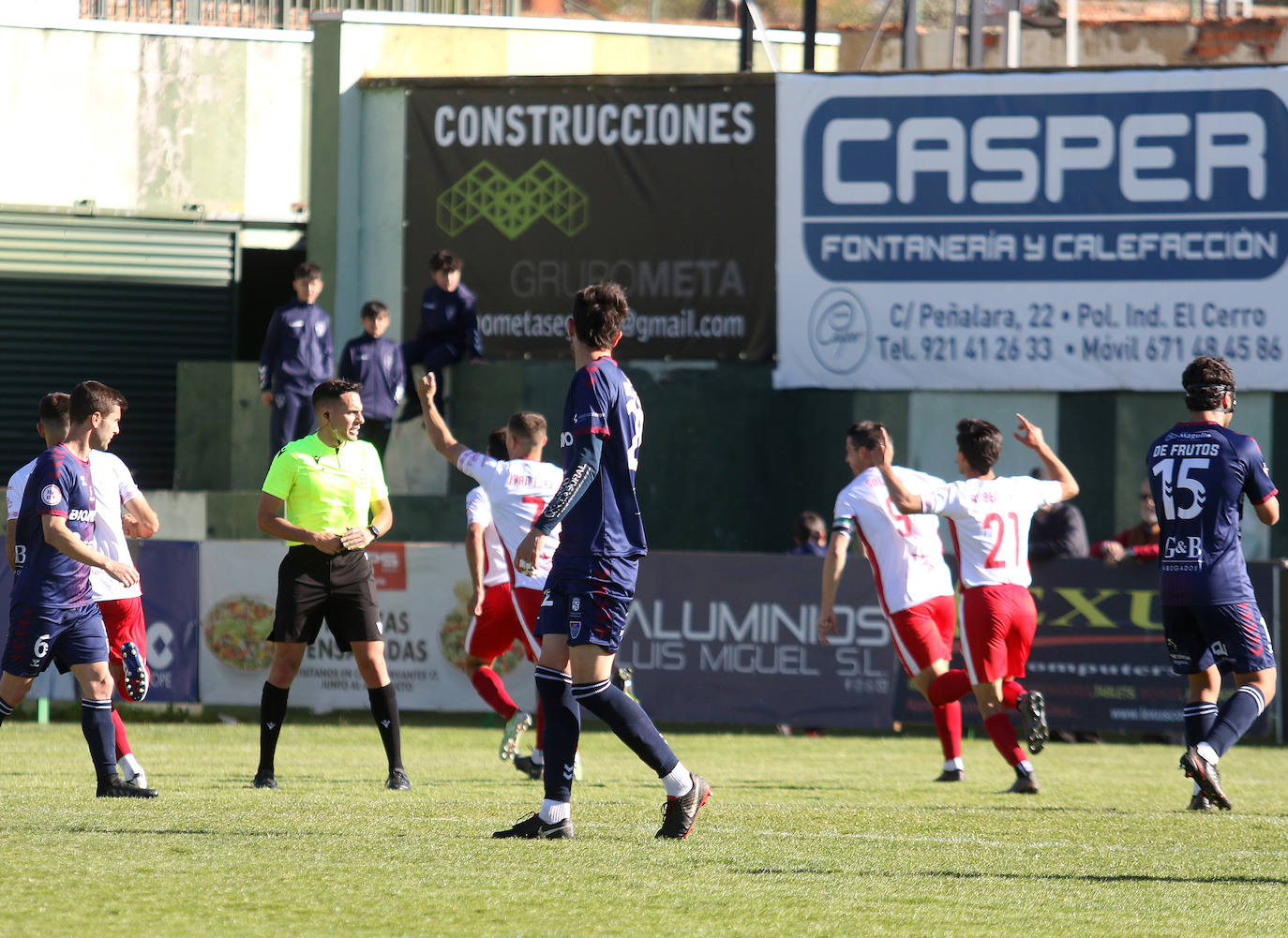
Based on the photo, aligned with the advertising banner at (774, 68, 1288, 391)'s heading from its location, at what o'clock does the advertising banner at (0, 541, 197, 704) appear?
the advertising banner at (0, 541, 197, 704) is roughly at 2 o'clock from the advertising banner at (774, 68, 1288, 391).

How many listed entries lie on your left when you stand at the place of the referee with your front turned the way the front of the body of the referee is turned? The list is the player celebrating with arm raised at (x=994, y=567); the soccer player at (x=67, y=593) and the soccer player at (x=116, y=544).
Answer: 1

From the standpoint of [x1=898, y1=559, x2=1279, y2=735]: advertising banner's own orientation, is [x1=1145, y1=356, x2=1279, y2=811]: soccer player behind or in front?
in front

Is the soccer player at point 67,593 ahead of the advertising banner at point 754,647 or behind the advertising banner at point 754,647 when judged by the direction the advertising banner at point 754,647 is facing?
ahead

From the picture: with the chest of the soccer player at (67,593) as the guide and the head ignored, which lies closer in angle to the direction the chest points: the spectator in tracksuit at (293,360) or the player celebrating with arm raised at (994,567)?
the player celebrating with arm raised

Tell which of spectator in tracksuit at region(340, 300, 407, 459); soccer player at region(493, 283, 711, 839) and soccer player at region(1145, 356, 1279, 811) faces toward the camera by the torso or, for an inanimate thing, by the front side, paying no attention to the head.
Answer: the spectator in tracksuit

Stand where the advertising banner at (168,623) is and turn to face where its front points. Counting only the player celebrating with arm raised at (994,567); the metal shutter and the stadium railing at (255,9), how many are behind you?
2

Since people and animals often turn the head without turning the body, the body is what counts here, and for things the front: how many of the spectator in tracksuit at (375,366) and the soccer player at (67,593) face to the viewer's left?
0

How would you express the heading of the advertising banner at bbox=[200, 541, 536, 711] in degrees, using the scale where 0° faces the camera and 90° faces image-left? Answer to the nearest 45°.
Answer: approximately 0°

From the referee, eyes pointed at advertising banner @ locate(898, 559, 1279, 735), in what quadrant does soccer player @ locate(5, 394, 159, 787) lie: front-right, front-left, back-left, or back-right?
back-left
